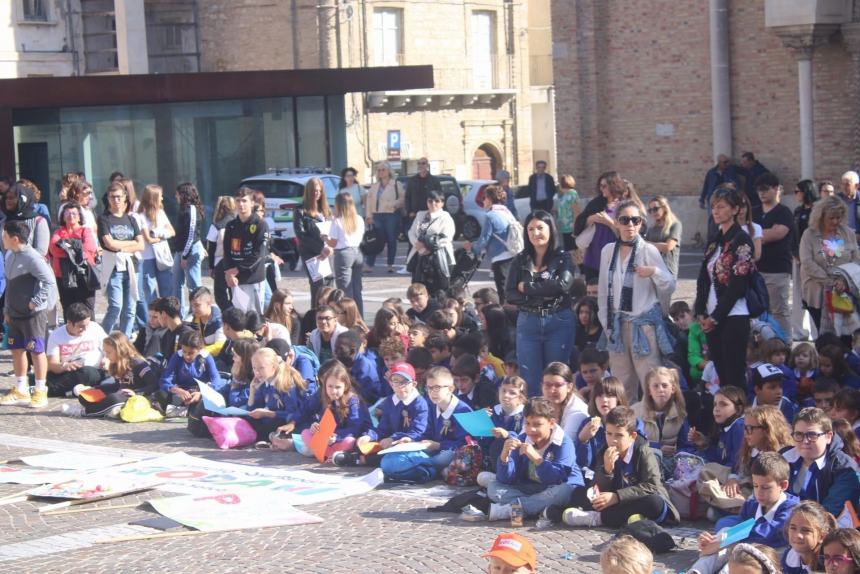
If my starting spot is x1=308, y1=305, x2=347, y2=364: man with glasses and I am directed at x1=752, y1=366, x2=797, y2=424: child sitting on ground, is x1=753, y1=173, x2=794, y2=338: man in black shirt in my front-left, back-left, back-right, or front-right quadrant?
front-left

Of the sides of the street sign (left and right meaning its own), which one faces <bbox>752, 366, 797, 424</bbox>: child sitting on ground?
front

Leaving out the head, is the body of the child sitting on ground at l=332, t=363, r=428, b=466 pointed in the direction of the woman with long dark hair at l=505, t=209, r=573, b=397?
no

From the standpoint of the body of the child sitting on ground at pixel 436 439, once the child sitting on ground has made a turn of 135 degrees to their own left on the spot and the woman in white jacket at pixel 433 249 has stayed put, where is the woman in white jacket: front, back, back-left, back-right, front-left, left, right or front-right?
left

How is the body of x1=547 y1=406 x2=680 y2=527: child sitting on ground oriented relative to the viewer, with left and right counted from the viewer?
facing the viewer and to the left of the viewer

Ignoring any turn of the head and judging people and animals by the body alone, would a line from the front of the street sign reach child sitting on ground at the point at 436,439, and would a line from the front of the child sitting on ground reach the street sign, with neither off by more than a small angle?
no

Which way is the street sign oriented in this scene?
toward the camera

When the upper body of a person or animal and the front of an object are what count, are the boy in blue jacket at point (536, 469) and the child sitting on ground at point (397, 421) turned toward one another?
no

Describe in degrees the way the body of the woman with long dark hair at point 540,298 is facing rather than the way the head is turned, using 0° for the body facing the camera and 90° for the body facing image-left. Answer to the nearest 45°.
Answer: approximately 0°

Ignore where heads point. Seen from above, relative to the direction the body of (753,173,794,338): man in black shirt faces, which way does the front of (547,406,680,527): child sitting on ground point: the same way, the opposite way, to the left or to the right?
the same way

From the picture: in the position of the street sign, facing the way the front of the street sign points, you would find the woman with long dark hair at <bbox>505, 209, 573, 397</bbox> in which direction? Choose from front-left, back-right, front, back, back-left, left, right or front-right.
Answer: front

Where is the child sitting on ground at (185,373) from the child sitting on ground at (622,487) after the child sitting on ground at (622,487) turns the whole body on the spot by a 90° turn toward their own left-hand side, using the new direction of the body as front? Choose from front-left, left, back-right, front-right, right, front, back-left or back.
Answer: back

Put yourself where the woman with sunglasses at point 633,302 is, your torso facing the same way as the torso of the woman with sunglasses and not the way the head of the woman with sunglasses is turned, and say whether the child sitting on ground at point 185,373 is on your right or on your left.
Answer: on your right

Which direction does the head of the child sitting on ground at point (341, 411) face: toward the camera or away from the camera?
toward the camera

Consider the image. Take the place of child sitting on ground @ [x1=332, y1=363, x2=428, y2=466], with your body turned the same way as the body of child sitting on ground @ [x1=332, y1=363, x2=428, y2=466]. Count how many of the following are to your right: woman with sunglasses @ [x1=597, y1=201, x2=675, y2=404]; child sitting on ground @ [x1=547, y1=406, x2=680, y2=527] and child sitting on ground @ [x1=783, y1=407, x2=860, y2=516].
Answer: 0

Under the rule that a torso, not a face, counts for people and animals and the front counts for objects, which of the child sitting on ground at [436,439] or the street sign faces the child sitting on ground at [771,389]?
the street sign

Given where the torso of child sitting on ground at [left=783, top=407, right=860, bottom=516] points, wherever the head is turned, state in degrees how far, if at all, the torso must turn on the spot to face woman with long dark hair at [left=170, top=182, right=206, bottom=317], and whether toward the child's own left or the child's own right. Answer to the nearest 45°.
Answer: approximately 90° to the child's own right

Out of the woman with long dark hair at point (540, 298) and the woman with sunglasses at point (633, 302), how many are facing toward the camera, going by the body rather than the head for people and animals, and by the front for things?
2

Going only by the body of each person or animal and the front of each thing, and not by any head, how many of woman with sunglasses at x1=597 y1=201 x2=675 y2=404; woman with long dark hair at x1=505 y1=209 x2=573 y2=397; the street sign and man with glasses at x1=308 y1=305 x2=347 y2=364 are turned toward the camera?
4

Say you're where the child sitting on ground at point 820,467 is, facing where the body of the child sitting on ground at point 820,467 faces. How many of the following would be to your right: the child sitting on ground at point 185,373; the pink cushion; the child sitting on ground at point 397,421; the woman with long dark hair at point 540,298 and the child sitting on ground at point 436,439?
5

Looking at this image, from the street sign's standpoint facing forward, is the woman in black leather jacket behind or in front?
in front

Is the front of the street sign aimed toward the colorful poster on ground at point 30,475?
yes

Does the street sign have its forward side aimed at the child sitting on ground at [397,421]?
yes
